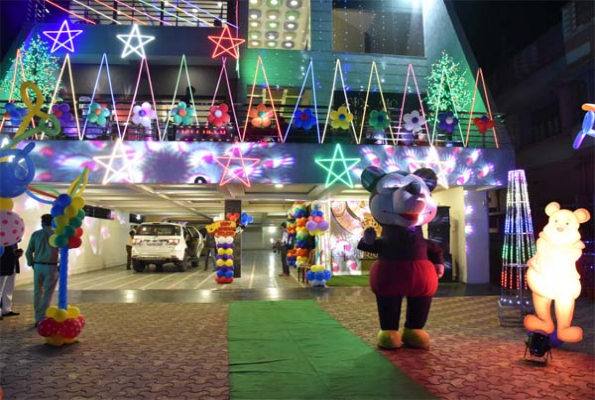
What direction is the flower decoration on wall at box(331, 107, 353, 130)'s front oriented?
toward the camera

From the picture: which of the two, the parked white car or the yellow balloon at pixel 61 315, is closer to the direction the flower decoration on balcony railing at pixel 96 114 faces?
the yellow balloon

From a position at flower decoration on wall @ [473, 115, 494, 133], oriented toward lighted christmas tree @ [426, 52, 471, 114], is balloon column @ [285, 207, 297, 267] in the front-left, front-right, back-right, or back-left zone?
front-left

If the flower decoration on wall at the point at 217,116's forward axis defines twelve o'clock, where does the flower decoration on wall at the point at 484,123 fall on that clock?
the flower decoration on wall at the point at 484,123 is roughly at 9 o'clock from the flower decoration on wall at the point at 217,116.

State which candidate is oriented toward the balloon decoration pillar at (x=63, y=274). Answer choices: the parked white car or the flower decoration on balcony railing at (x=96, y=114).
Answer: the flower decoration on balcony railing

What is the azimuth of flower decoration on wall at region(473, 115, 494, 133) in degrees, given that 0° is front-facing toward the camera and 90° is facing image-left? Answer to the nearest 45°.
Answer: approximately 0°

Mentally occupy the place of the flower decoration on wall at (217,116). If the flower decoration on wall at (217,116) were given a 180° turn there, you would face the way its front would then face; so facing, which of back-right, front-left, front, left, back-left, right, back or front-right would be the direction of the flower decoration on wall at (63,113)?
left

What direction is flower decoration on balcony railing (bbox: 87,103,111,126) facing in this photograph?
toward the camera

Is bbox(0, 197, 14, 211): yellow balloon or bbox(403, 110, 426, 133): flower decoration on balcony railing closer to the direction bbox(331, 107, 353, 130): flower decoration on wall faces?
the yellow balloon

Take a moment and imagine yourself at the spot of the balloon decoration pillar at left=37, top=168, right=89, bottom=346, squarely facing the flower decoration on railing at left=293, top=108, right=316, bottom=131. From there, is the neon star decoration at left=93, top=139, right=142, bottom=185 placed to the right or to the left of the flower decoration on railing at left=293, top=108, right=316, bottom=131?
left

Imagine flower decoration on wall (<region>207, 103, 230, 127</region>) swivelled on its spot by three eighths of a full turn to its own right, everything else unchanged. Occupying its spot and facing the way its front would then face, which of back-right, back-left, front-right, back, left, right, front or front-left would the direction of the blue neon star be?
front

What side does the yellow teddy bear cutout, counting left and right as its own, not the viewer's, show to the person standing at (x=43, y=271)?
right
